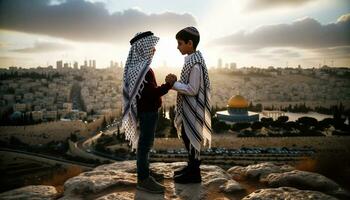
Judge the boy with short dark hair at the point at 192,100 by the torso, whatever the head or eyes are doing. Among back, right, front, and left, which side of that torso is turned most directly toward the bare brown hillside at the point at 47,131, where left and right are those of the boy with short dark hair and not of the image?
right

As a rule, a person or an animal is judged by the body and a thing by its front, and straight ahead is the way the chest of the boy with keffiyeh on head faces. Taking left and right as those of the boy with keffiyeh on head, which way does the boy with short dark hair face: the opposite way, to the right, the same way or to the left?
the opposite way

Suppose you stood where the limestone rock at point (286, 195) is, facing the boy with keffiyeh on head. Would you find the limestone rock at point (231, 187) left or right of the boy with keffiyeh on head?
right

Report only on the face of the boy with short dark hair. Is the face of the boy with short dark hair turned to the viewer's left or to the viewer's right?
to the viewer's left

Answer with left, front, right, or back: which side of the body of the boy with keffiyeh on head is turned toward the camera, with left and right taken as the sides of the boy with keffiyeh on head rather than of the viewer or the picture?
right

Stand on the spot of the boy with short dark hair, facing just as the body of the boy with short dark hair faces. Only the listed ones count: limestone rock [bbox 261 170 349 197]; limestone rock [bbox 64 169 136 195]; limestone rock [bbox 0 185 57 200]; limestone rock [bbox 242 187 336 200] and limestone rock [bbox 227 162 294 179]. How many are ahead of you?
2

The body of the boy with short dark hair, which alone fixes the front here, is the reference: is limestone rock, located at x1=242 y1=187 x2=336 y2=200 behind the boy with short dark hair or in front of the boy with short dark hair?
behind

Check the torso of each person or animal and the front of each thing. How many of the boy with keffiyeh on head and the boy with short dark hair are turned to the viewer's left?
1

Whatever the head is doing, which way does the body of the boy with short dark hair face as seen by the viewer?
to the viewer's left

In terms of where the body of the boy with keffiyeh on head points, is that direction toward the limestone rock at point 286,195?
yes

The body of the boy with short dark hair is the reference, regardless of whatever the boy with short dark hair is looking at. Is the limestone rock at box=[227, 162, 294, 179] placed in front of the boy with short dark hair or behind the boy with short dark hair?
behind

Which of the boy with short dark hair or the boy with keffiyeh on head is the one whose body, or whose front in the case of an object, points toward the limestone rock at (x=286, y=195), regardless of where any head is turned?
the boy with keffiyeh on head
